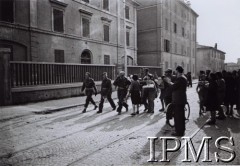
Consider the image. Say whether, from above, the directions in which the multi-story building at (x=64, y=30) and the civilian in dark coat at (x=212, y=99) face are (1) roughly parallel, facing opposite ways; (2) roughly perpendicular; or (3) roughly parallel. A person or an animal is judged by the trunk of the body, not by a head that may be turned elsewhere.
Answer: roughly parallel, facing opposite ways

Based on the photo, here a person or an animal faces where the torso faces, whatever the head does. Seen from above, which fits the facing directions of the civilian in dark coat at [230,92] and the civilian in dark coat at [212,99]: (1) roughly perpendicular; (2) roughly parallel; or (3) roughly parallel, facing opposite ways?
roughly parallel

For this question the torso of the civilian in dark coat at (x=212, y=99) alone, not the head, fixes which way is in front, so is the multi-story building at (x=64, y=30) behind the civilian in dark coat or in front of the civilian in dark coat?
in front

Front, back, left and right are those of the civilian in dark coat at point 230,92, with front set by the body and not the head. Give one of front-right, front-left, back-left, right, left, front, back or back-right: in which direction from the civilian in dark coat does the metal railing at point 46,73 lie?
front

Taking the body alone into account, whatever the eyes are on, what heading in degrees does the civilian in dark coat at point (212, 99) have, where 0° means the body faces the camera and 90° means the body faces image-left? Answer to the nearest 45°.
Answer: approximately 90°

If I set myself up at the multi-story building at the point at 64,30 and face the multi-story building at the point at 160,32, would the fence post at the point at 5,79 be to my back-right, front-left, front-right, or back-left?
back-right

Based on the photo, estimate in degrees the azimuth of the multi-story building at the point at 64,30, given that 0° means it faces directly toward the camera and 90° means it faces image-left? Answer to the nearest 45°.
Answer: approximately 315°

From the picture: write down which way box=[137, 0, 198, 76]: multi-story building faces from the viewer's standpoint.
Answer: facing the viewer and to the right of the viewer

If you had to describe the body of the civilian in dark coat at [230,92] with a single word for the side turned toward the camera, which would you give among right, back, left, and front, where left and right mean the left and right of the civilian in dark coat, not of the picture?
left

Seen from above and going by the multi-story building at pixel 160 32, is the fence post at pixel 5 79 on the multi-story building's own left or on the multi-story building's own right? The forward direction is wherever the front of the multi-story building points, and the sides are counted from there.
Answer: on the multi-story building's own right

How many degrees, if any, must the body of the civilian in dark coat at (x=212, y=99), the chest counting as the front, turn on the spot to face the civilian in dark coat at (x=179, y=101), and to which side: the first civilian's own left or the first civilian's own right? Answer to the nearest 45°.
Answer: approximately 45° to the first civilian's own left

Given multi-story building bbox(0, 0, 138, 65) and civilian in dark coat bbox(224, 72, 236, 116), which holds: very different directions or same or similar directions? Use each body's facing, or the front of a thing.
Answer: very different directions
